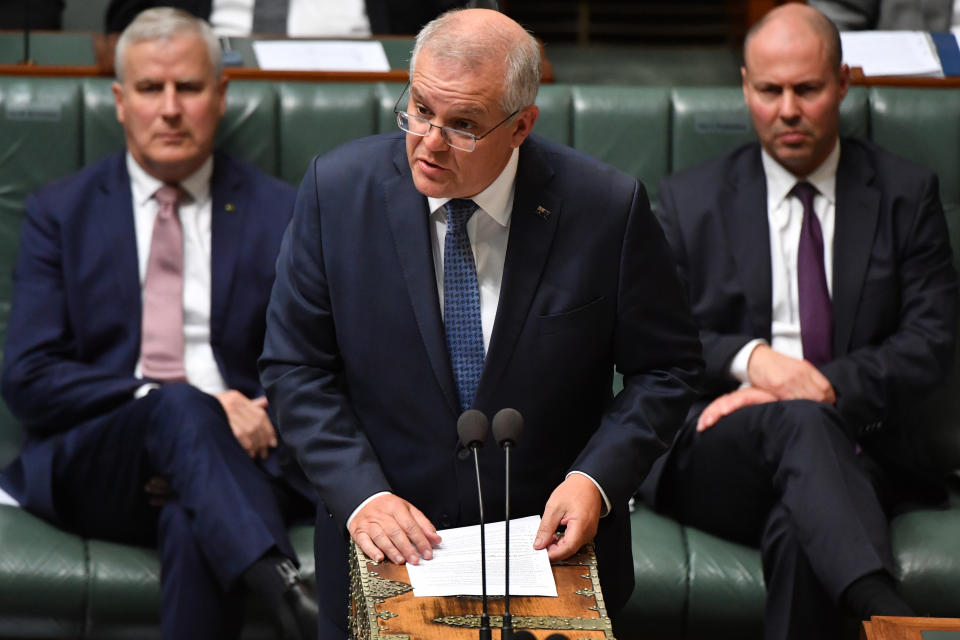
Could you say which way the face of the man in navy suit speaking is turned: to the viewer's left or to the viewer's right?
to the viewer's left

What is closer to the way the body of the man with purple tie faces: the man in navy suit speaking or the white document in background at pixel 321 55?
the man in navy suit speaking

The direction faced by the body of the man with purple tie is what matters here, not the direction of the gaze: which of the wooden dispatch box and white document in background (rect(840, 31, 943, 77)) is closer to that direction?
the wooden dispatch box

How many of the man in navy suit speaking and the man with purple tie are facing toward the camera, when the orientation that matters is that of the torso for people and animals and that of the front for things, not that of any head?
2

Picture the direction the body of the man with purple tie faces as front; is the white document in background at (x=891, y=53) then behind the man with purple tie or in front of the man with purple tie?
behind

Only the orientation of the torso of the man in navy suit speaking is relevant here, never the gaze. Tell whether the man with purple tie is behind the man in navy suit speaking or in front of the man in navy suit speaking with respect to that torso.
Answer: behind

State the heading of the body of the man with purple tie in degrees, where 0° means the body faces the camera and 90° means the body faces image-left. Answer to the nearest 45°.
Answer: approximately 0°

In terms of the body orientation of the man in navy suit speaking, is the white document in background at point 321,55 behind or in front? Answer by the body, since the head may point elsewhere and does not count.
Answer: behind
